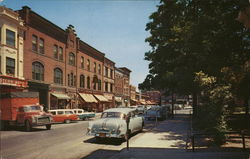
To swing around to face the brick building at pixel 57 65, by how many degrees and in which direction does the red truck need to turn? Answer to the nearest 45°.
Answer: approximately 135° to its left

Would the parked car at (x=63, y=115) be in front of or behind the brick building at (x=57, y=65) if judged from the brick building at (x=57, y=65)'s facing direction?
in front

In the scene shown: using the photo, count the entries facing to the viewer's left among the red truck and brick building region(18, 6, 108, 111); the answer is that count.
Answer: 0

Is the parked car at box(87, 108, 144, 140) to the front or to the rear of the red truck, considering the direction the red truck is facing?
to the front

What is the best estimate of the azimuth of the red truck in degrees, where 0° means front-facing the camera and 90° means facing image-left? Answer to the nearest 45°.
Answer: approximately 315°

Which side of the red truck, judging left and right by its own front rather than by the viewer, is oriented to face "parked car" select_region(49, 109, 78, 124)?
left

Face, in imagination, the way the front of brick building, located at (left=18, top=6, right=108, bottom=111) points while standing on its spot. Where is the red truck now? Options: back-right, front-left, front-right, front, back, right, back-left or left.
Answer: front-right

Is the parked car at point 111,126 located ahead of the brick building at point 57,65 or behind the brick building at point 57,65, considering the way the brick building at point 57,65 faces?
ahead

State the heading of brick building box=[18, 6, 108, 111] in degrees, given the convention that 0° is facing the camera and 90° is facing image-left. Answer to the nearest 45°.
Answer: approximately 315°
